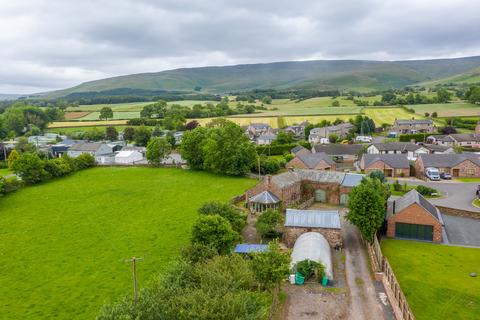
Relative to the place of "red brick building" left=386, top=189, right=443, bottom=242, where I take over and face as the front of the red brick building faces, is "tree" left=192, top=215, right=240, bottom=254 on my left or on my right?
on my right

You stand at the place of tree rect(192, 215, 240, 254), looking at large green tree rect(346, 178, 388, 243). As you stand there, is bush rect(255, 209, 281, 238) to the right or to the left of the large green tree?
left

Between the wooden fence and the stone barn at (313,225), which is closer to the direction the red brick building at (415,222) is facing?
the wooden fence

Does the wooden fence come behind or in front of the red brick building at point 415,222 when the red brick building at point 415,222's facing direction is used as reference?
in front

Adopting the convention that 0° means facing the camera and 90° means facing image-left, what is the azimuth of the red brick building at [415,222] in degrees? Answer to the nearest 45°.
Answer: approximately 0°
